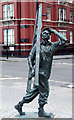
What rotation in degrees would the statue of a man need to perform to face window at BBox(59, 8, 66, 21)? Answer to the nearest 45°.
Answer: approximately 135° to its left

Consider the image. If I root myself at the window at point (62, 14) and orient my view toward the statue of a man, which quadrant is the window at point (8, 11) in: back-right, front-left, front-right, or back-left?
front-right

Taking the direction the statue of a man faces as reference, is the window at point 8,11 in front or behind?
behind

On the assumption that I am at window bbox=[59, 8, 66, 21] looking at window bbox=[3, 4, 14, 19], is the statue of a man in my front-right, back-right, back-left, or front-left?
front-left

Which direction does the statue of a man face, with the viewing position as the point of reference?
facing the viewer and to the right of the viewer
